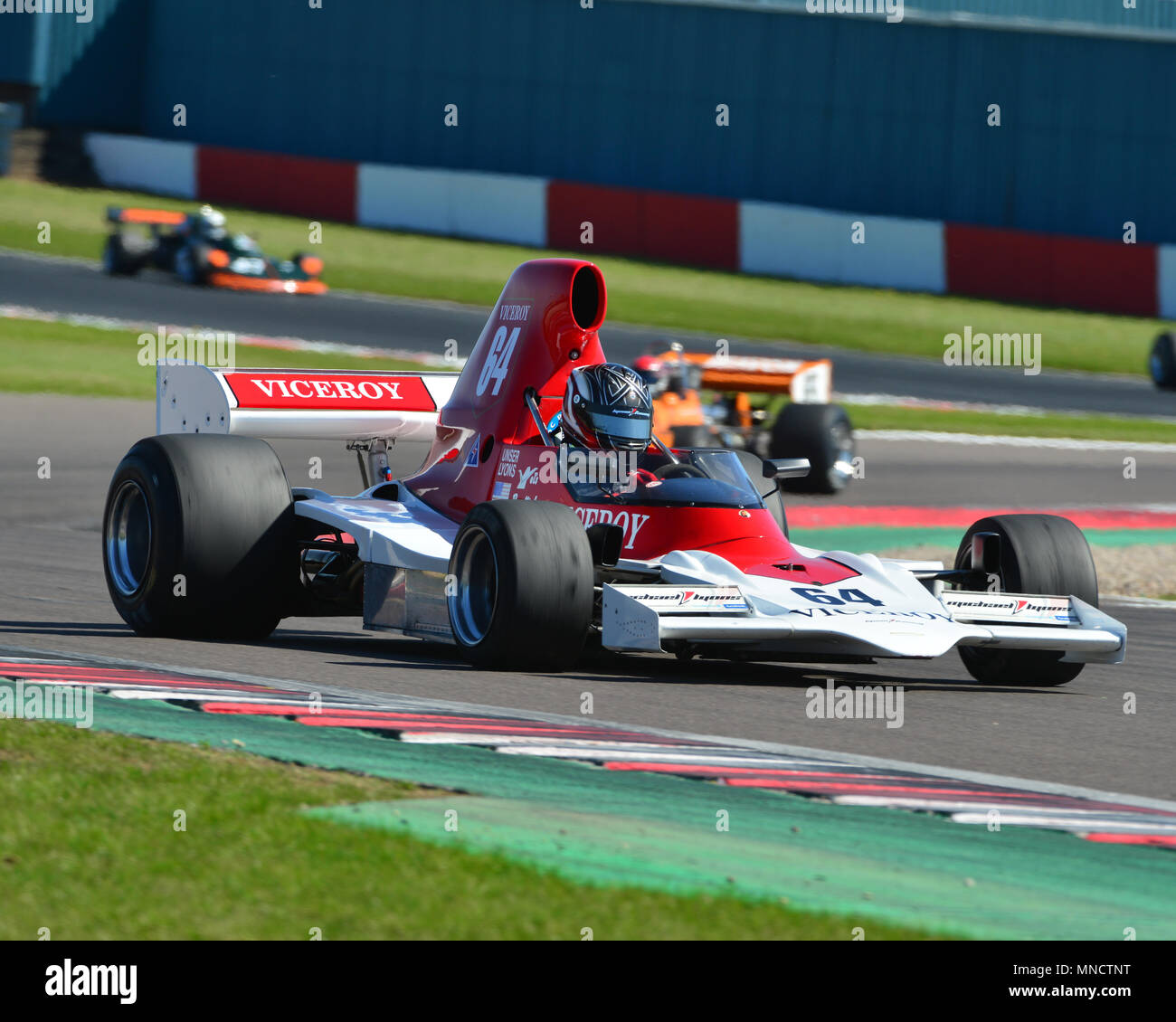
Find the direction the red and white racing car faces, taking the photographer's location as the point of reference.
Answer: facing the viewer and to the right of the viewer

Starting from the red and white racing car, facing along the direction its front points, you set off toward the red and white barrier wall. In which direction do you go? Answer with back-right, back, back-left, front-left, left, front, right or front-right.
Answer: back-left
